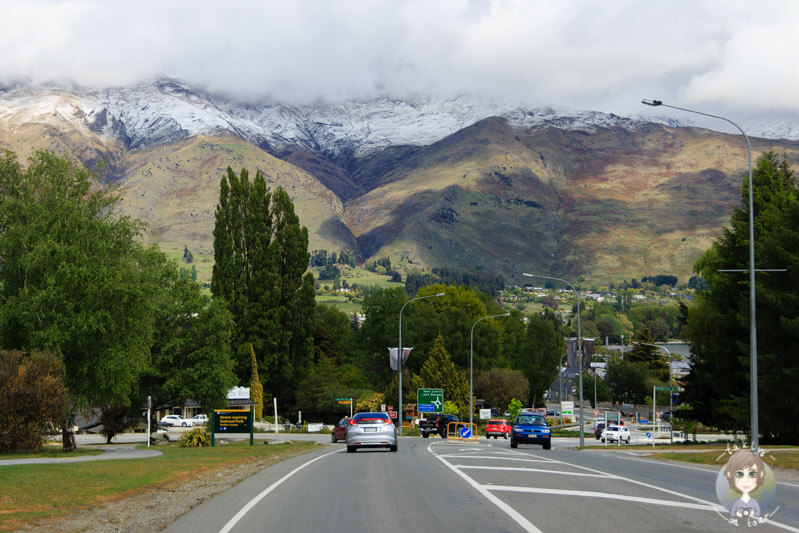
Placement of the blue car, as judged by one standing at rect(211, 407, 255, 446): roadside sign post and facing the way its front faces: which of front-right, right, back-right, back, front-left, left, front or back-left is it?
left

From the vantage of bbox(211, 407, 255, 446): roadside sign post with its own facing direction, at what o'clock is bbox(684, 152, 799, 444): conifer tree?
The conifer tree is roughly at 9 o'clock from the roadside sign post.

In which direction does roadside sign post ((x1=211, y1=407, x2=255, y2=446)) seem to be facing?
toward the camera

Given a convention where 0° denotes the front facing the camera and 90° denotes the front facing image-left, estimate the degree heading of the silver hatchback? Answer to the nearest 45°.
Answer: approximately 180°

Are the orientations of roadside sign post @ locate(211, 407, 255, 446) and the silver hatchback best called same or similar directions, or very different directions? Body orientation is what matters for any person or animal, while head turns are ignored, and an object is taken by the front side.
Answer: very different directions

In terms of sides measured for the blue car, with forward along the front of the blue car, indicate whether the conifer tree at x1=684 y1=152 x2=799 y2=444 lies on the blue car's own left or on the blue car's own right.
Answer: on the blue car's own left

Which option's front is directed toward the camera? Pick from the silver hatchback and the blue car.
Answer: the blue car

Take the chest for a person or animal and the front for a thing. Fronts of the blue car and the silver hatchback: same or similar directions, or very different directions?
very different directions

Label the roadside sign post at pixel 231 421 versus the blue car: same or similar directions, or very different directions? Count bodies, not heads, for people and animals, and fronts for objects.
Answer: same or similar directions

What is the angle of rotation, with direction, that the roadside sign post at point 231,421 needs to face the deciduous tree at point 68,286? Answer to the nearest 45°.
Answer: approximately 45° to its right

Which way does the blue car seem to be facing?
toward the camera

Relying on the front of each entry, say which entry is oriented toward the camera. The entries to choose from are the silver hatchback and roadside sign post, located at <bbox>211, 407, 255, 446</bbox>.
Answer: the roadside sign post

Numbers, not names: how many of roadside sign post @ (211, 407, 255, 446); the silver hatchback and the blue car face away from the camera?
1
